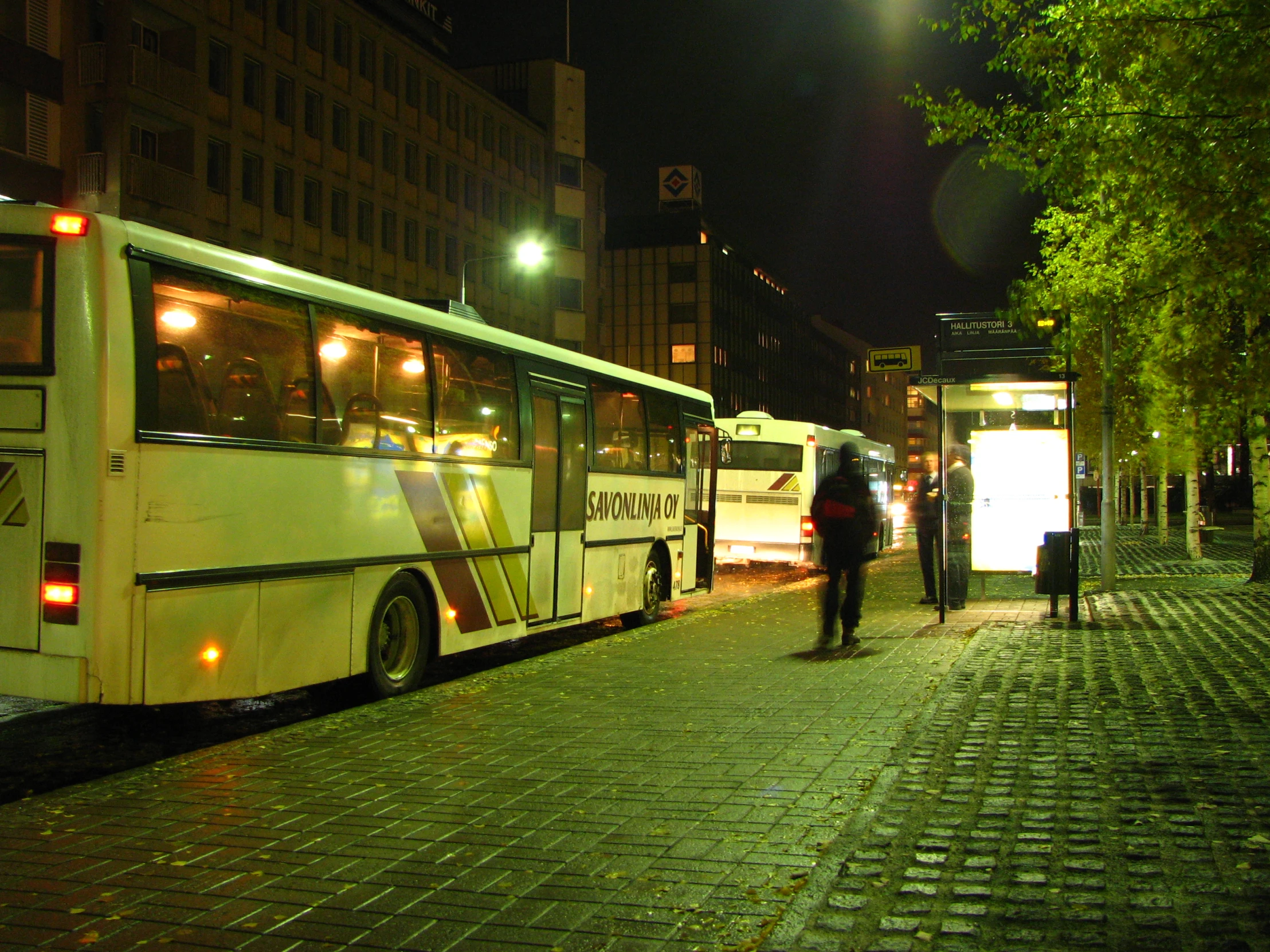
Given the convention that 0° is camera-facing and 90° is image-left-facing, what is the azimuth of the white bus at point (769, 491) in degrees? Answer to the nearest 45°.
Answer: approximately 225°

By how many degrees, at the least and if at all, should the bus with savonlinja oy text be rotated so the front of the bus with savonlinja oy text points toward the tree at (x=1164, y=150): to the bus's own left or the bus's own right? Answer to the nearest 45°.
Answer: approximately 45° to the bus's own right

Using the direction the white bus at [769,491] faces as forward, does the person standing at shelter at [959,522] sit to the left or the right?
on its right

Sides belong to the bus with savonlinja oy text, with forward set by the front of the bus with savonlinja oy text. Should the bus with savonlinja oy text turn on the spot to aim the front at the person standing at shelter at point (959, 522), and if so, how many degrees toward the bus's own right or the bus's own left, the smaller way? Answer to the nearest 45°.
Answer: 0° — it already faces them

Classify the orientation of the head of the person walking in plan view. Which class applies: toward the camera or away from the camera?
away from the camera

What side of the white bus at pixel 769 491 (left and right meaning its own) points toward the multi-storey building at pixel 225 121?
left

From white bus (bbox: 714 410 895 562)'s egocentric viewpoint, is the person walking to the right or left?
on its right

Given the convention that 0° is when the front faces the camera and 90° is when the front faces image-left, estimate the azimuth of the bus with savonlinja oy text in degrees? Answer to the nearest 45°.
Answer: approximately 225°
